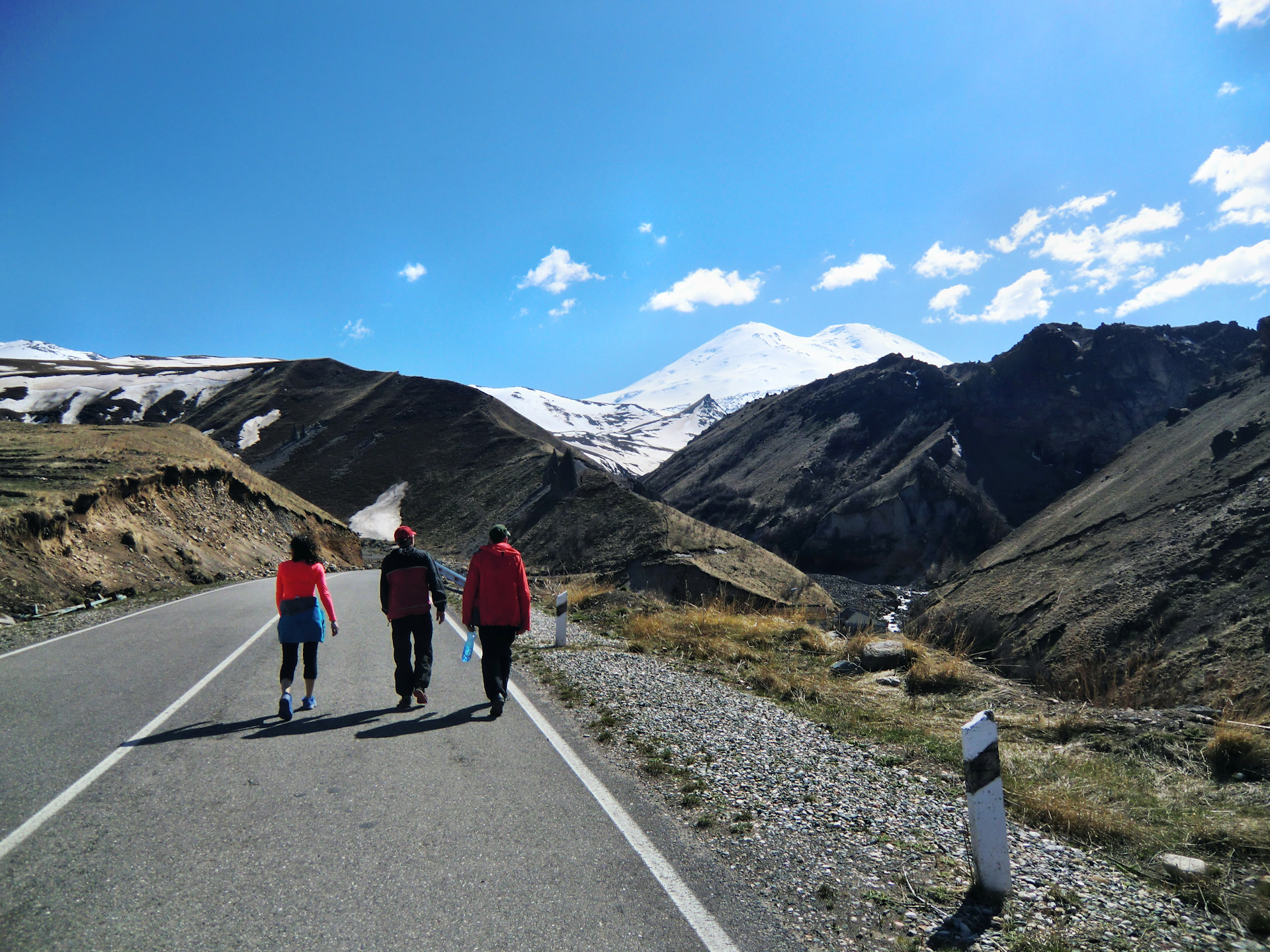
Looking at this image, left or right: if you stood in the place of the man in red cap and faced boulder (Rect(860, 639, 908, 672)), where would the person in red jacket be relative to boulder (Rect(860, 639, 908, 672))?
right

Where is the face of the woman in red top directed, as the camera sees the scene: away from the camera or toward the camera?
away from the camera

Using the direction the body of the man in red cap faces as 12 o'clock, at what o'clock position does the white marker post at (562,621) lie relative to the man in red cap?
The white marker post is roughly at 1 o'clock from the man in red cap.

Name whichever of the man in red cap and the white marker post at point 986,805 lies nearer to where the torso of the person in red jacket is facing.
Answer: the man in red cap

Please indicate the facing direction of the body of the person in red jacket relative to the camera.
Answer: away from the camera

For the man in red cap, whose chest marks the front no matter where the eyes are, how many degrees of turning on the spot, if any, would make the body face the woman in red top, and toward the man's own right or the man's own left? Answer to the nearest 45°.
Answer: approximately 90° to the man's own left

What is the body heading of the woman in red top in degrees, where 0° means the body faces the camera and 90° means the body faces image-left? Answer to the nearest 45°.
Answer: approximately 180°

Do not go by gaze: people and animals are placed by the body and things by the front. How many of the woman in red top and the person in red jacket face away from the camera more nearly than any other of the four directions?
2

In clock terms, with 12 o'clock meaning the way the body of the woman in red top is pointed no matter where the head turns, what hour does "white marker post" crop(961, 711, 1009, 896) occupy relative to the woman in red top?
The white marker post is roughly at 5 o'clock from the woman in red top.

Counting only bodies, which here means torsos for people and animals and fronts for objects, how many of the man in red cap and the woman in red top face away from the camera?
2

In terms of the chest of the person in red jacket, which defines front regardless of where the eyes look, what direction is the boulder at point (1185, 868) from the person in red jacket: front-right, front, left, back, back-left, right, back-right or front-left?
back-right

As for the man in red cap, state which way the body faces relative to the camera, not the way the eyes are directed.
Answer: away from the camera

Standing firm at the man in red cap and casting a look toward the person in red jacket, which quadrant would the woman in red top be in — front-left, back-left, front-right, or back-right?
back-right
